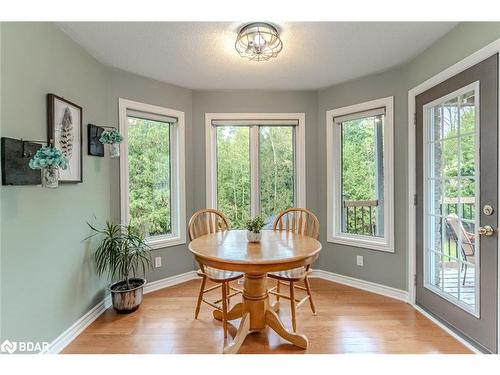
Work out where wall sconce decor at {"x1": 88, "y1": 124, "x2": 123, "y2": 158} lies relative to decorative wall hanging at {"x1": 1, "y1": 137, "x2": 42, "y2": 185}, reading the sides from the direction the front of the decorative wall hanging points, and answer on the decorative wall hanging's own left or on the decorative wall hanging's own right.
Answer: on the decorative wall hanging's own left

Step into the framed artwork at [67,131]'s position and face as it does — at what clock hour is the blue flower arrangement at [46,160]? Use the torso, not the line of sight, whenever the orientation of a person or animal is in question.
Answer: The blue flower arrangement is roughly at 2 o'clock from the framed artwork.

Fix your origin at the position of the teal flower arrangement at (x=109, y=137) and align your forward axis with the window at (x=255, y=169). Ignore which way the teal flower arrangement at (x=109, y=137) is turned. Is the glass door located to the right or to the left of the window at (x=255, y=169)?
right

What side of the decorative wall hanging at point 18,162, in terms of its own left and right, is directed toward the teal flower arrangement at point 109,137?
left

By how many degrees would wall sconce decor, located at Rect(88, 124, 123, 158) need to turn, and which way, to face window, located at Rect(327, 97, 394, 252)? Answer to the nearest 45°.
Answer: approximately 45° to its left

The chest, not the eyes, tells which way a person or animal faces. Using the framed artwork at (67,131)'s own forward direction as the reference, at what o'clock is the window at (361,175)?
The window is roughly at 11 o'clock from the framed artwork.

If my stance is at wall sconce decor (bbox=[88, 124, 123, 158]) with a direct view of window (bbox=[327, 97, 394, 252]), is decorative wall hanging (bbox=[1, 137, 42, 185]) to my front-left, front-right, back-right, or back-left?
back-right
